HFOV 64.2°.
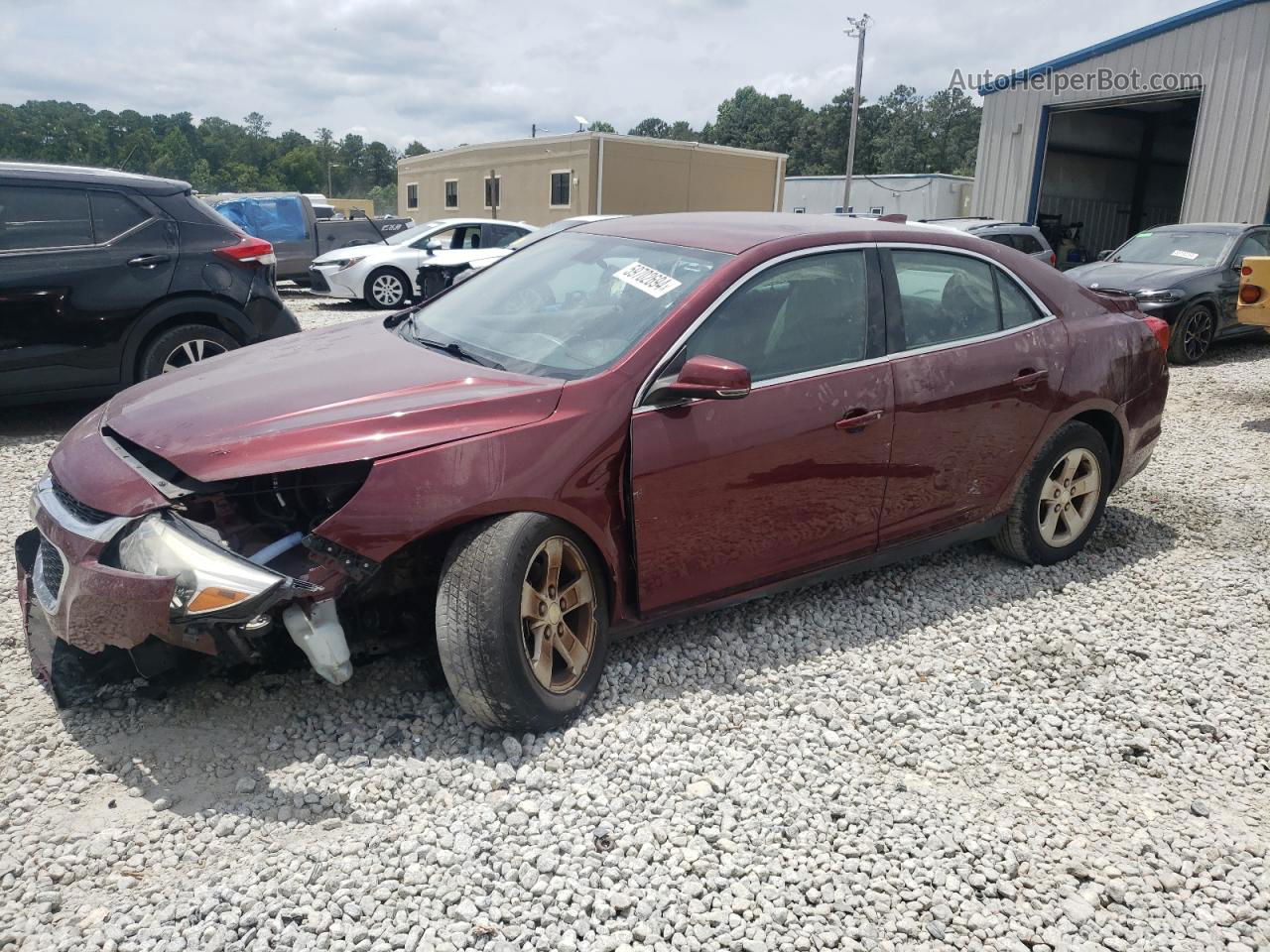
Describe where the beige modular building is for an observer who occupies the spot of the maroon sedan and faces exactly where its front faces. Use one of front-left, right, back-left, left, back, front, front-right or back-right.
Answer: back-right

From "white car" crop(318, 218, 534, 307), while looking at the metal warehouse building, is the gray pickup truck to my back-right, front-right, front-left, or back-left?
back-left

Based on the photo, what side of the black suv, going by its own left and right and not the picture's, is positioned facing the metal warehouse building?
back

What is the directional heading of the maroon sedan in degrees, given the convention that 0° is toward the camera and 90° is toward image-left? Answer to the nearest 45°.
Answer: approximately 45°

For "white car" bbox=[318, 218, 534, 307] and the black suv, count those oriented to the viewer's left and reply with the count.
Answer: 2

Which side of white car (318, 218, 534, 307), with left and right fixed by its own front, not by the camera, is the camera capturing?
left

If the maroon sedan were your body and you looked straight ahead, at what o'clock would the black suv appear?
The black suv is roughly at 3 o'clock from the maroon sedan.

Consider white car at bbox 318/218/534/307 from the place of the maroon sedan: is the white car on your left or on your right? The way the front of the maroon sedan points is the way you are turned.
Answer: on your right

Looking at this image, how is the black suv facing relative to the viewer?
to the viewer's left

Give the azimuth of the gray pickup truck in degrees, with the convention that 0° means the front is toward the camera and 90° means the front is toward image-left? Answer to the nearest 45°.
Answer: approximately 90°

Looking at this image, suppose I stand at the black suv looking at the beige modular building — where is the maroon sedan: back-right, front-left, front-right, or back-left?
back-right
